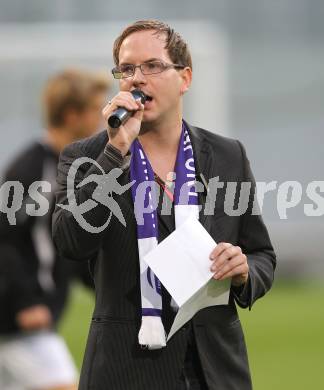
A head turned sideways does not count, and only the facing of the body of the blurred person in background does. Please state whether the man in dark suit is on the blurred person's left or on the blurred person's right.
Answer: on the blurred person's right

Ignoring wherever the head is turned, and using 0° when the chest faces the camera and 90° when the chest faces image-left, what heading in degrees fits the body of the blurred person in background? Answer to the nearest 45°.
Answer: approximately 270°

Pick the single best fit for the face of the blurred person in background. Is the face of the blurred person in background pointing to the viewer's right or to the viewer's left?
to the viewer's right
